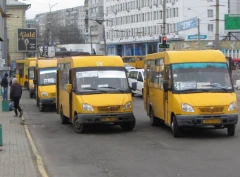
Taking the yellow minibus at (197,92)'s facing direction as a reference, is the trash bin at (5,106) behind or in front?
behind

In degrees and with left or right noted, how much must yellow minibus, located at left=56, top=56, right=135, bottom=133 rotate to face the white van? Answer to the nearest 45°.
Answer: approximately 135° to its left

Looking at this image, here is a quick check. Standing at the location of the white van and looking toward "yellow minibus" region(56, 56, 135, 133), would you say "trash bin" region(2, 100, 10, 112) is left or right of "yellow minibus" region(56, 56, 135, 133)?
right

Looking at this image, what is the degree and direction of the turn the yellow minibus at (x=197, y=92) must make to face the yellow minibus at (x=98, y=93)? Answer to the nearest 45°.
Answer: approximately 135° to its right

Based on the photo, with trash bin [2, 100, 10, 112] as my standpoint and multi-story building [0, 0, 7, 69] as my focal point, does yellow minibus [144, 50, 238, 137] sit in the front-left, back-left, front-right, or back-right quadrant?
back-right

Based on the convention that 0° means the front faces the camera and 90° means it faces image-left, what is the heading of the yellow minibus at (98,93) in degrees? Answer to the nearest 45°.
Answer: approximately 315°

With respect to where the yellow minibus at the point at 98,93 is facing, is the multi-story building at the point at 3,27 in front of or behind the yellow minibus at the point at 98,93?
behind

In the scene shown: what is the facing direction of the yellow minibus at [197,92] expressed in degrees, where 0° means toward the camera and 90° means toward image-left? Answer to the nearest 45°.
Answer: approximately 315°
